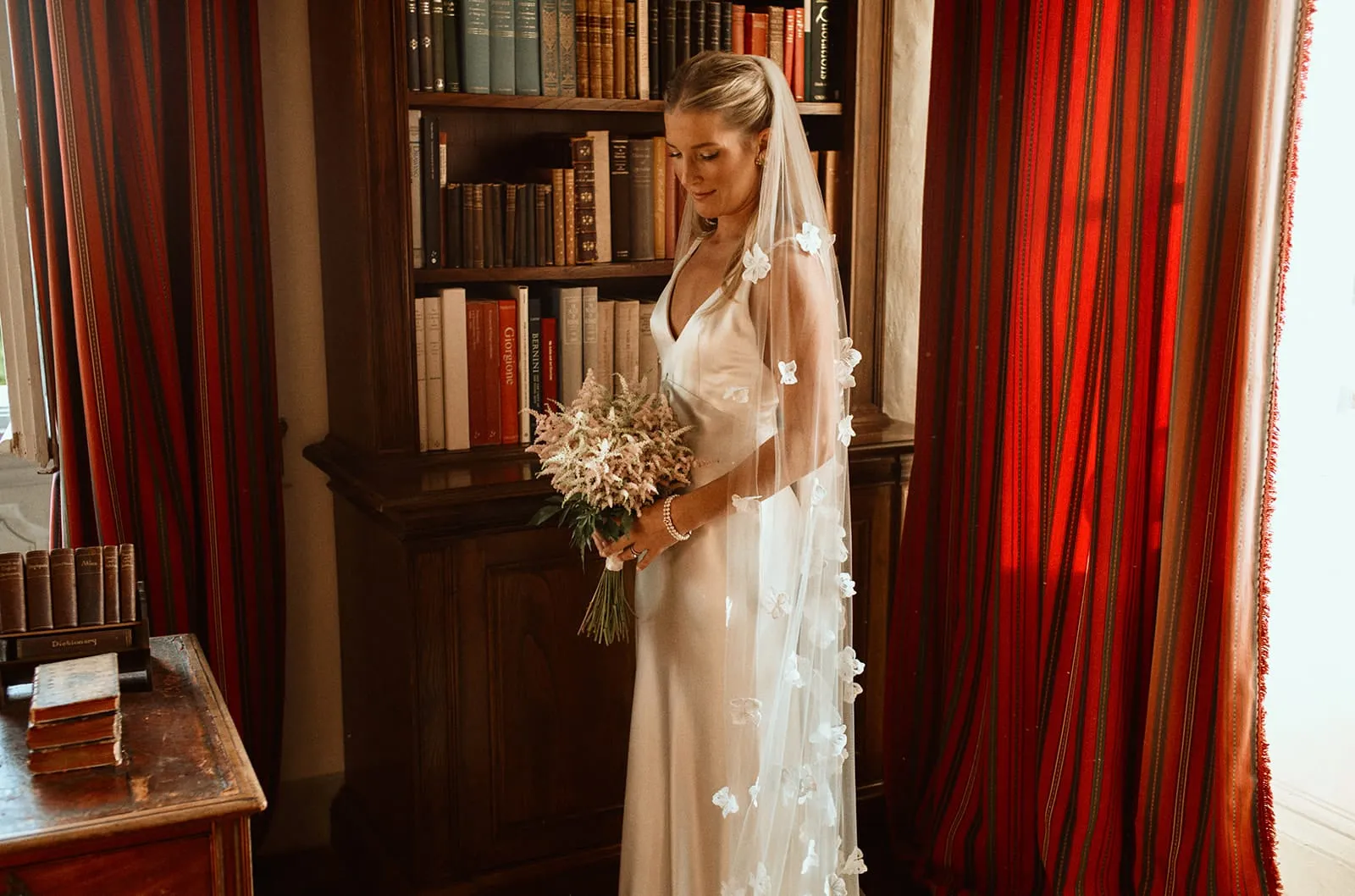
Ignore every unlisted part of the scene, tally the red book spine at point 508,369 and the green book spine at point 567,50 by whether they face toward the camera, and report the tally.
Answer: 2

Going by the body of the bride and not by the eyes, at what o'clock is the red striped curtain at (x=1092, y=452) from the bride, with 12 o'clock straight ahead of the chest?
The red striped curtain is roughly at 7 o'clock from the bride.

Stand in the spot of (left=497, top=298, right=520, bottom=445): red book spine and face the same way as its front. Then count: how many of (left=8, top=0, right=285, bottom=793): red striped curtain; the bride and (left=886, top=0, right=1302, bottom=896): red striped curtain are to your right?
1

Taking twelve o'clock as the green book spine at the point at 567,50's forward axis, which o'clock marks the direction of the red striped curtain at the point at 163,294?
The red striped curtain is roughly at 3 o'clock from the green book spine.

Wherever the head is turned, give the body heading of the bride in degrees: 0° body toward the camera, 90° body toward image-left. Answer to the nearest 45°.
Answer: approximately 45°

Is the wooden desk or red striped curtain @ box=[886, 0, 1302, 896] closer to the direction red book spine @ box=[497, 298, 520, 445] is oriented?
the wooden desk

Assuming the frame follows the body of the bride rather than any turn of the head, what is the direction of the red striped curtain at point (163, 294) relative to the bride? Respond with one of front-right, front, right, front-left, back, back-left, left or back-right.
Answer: front-right
